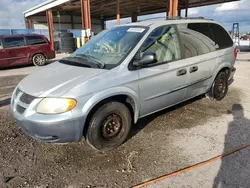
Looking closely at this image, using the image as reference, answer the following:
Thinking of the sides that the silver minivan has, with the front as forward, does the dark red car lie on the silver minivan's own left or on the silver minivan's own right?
on the silver minivan's own right

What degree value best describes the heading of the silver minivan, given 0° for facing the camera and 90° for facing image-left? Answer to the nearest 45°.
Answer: approximately 45°

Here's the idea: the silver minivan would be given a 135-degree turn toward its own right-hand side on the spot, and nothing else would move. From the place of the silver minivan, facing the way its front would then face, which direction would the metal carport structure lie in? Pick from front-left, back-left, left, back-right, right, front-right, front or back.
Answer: front
